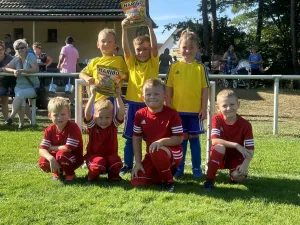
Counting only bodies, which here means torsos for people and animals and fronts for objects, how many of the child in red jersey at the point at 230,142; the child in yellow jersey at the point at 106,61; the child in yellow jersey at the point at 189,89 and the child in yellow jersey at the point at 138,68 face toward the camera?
4

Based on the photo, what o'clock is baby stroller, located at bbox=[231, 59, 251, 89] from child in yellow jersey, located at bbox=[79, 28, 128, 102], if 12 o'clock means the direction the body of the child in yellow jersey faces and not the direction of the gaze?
The baby stroller is roughly at 7 o'clock from the child in yellow jersey.

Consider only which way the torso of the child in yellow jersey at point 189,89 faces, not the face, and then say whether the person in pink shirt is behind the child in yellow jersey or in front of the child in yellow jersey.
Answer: behind

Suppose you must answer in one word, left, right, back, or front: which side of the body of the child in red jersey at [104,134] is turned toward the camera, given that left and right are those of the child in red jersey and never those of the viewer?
front

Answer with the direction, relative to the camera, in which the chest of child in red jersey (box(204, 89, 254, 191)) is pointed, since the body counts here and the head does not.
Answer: toward the camera

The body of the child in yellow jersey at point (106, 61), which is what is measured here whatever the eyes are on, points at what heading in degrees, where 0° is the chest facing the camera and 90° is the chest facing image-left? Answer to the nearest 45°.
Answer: approximately 0°

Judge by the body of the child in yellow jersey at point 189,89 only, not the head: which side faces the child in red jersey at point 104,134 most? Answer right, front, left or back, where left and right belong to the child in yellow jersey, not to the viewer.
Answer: right

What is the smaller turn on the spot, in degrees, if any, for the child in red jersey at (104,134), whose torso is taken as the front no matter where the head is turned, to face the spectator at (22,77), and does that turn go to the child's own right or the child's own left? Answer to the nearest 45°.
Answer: approximately 180°

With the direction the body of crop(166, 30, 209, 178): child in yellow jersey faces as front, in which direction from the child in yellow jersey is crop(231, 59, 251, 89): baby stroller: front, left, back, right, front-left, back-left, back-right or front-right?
back

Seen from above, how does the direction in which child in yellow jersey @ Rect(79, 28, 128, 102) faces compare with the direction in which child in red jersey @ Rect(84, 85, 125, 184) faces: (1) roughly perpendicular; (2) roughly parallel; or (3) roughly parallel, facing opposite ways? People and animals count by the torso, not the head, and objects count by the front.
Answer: roughly parallel
